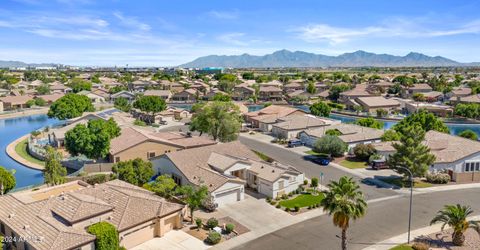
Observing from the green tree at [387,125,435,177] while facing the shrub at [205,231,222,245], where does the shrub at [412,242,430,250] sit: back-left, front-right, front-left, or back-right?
front-left

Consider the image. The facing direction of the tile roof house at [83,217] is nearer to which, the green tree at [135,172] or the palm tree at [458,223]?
the palm tree

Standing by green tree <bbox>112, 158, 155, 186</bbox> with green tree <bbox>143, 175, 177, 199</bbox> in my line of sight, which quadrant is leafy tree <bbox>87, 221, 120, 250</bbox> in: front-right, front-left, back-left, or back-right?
front-right

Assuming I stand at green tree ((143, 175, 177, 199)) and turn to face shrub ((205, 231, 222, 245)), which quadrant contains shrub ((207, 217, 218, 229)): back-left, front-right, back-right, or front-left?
front-left

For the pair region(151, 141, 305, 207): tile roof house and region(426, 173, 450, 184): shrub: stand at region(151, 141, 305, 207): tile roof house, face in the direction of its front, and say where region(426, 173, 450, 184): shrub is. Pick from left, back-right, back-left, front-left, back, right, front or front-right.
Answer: front-left

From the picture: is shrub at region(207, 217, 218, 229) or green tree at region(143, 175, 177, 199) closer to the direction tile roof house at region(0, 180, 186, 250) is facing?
the shrub

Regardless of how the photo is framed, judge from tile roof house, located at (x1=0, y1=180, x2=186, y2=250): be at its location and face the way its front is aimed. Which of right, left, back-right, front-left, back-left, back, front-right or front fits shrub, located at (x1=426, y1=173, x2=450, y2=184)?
front-left

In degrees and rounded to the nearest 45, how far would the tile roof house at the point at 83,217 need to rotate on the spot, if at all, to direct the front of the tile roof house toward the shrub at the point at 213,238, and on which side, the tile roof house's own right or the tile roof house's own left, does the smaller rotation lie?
approximately 45° to the tile roof house's own left

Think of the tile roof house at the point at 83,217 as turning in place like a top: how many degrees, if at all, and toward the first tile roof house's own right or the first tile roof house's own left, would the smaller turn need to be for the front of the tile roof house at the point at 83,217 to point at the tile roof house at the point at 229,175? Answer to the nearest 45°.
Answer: approximately 90° to the first tile roof house's own left

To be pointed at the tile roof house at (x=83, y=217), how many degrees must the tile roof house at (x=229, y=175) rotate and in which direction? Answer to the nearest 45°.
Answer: approximately 90° to its right

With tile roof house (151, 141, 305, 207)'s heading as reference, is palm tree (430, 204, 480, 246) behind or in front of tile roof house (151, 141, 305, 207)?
in front

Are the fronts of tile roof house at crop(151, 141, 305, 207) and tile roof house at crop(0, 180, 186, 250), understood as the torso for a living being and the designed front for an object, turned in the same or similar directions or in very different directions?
same or similar directions

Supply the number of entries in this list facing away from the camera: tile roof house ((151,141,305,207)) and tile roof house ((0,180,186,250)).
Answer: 0

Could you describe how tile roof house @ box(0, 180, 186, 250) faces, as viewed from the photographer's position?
facing the viewer and to the right of the viewer

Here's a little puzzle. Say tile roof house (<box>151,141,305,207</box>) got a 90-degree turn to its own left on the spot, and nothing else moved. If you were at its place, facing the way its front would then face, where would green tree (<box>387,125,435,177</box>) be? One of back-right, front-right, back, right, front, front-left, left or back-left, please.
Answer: front-right
